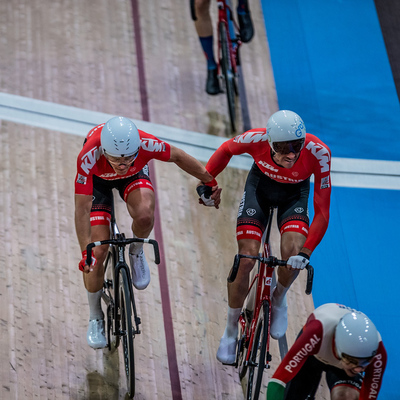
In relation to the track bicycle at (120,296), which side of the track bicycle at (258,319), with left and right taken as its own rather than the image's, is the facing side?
right

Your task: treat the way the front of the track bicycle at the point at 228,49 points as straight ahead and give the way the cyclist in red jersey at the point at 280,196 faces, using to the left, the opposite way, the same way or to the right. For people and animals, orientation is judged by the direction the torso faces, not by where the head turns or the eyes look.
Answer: the same way

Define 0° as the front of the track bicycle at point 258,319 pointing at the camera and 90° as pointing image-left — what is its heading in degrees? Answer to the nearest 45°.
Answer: approximately 0°

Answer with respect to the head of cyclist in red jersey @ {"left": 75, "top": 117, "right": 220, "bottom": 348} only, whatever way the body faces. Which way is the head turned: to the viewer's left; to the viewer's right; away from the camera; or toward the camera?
toward the camera

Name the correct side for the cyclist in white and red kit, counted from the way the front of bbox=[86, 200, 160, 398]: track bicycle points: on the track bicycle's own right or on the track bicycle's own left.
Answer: on the track bicycle's own left

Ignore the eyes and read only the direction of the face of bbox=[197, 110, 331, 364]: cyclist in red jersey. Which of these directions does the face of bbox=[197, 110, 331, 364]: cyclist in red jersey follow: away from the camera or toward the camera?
toward the camera

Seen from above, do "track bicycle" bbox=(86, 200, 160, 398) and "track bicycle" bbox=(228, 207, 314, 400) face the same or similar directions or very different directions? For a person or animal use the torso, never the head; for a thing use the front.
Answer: same or similar directions

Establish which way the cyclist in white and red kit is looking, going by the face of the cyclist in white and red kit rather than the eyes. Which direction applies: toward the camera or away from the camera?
toward the camera

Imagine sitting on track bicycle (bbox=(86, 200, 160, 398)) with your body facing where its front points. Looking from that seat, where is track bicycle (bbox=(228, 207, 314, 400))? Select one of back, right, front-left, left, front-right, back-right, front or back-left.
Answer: left

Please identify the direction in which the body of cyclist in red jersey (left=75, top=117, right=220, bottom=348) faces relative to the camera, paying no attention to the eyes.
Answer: toward the camera

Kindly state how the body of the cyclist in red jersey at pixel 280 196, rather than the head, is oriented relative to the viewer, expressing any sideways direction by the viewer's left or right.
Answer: facing the viewer

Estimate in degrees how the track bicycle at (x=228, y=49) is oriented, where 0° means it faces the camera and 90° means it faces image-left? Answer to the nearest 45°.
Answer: approximately 0°

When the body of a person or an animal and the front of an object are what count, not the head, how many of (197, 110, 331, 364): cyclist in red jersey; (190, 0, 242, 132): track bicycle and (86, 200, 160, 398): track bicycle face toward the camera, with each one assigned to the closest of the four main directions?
3
